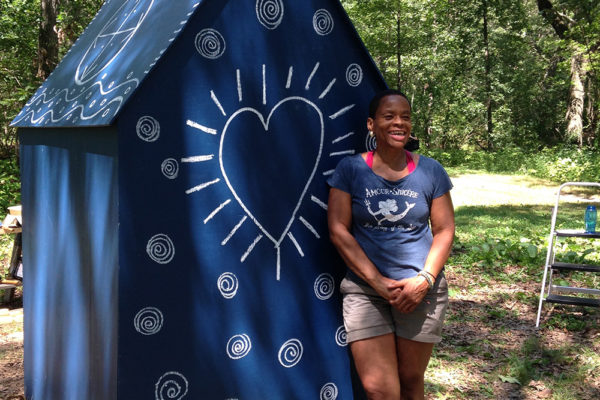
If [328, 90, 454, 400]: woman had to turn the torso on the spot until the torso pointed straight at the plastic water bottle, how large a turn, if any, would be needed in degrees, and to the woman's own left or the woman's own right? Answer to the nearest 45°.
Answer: approximately 135° to the woman's own left

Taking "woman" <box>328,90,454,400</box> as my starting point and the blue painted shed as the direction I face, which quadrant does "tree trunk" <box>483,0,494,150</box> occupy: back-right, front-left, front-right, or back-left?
back-right

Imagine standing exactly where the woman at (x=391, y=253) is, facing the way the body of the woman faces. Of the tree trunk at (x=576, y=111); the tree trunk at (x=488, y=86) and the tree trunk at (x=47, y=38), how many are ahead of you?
0

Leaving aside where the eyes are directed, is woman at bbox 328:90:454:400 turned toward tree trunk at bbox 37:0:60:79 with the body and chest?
no

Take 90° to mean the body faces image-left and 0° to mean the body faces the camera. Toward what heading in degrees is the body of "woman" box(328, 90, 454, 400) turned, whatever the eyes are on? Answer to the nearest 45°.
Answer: approximately 0°

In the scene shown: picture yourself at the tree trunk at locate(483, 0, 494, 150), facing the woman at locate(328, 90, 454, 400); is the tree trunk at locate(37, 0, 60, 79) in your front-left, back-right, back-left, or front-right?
front-right

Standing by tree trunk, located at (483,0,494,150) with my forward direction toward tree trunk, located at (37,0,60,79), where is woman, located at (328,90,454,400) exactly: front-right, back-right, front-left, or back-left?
front-left

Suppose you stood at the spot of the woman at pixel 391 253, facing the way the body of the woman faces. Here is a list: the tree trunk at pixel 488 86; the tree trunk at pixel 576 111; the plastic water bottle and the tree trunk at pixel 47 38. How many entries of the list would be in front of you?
0

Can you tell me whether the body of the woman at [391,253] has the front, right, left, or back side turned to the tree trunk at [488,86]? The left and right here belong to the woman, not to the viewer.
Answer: back

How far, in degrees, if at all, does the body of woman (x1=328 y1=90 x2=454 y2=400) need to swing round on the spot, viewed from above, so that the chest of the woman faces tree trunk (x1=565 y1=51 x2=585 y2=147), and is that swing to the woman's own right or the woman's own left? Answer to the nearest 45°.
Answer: approximately 180°
